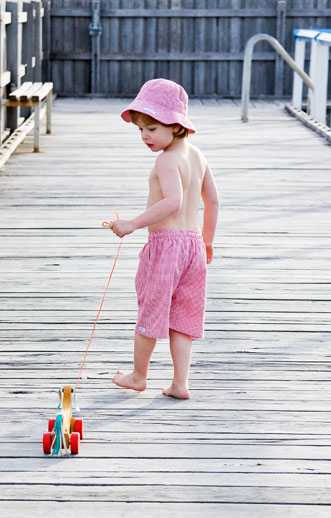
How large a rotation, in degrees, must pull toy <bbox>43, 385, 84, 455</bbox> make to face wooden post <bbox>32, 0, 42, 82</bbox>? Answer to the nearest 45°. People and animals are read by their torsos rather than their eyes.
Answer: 0° — it already faces it

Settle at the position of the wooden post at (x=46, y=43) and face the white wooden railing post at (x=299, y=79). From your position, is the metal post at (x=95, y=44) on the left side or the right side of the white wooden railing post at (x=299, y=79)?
left

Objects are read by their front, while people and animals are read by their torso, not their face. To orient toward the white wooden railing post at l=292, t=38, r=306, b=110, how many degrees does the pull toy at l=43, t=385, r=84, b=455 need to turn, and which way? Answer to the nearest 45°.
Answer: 0° — it already faces it

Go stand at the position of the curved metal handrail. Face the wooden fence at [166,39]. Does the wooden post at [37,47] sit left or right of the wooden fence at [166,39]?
left

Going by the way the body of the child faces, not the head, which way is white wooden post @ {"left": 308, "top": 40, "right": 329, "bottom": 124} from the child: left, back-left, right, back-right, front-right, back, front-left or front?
front-right

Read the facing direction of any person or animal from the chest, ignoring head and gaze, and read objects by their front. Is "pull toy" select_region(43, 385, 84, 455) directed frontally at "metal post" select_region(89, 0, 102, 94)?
yes

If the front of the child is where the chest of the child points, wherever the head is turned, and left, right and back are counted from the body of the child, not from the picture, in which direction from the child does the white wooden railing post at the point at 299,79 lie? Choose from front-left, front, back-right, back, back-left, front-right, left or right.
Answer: front-right

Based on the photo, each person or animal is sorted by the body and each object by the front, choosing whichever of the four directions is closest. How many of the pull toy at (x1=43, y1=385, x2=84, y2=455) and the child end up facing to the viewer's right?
0

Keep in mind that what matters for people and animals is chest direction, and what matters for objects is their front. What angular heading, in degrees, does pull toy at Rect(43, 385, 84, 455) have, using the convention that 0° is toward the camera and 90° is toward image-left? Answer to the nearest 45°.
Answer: approximately 180°

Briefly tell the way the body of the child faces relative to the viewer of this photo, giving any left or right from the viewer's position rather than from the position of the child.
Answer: facing away from the viewer and to the left of the viewer

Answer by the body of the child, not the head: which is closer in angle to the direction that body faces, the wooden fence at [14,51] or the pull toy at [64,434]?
the wooden fence

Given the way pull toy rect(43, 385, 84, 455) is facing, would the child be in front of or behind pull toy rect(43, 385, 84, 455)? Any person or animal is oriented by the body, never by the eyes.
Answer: in front

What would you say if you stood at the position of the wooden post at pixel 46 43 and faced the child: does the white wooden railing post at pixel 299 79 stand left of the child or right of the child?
left

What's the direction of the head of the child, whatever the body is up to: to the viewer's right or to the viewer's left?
to the viewer's left

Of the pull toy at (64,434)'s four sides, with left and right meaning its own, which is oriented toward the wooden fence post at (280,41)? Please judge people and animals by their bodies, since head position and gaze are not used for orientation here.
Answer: front
